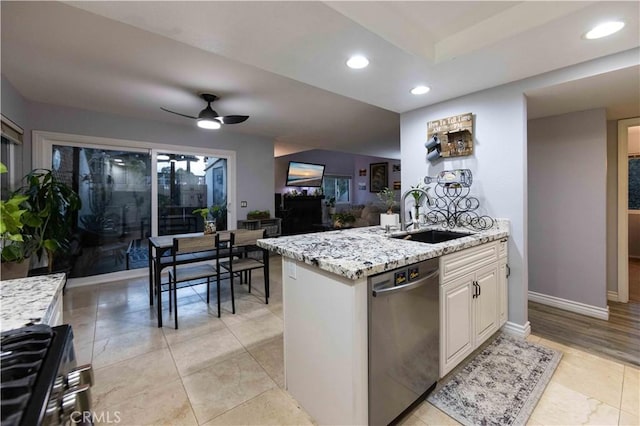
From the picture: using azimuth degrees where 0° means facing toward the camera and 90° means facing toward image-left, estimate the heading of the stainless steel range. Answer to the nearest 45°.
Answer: approximately 270°

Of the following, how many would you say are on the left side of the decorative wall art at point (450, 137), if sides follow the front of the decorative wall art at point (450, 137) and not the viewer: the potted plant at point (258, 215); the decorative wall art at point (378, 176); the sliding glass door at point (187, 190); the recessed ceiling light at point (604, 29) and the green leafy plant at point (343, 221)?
1

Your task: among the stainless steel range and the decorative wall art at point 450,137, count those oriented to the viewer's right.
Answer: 1

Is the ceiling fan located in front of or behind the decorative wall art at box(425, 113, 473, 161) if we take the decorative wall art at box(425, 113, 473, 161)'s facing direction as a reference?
in front

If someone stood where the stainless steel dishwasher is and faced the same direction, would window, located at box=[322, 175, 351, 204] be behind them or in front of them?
behind

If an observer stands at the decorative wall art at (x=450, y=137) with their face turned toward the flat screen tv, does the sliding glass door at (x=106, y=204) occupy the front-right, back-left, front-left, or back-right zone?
front-left

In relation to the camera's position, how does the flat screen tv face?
facing the viewer and to the right of the viewer

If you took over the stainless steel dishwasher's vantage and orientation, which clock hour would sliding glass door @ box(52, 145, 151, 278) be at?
The sliding glass door is roughly at 5 o'clock from the stainless steel dishwasher.

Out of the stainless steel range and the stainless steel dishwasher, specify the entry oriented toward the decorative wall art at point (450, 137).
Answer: the stainless steel range

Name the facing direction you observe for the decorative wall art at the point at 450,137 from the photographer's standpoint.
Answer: facing the viewer and to the left of the viewer

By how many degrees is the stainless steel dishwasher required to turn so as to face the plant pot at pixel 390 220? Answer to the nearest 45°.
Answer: approximately 135° to its left

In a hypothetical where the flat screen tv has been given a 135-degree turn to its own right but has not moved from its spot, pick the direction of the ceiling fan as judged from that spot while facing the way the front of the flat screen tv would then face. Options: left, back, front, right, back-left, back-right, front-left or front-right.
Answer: left

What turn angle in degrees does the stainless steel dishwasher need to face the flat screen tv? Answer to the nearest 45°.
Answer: approximately 180°

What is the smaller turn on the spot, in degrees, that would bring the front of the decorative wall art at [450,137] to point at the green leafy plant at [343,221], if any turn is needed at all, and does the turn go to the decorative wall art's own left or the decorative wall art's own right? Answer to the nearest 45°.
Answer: approximately 90° to the decorative wall art's own right

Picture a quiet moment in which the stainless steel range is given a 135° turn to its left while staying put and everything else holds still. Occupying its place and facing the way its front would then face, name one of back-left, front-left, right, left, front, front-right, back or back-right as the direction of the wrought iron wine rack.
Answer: back-right

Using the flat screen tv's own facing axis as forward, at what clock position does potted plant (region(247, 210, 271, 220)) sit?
The potted plant is roughly at 2 o'clock from the flat screen tv.
